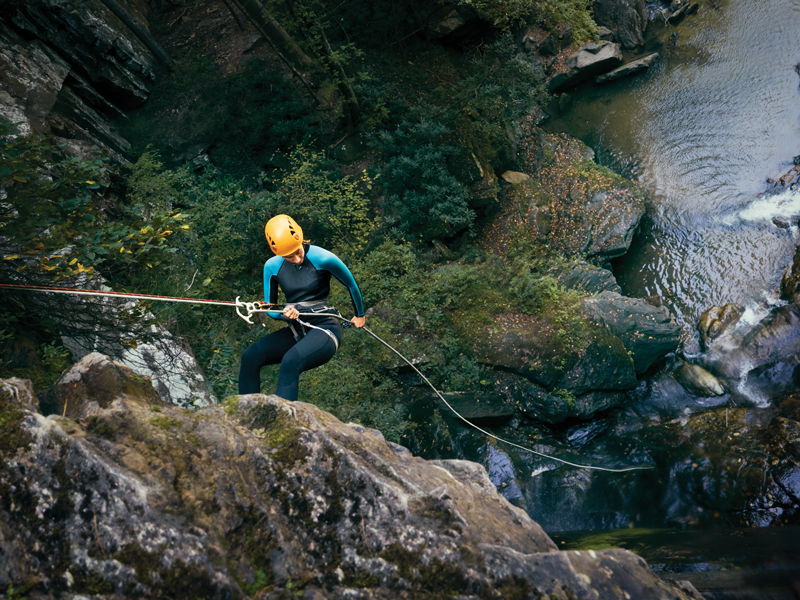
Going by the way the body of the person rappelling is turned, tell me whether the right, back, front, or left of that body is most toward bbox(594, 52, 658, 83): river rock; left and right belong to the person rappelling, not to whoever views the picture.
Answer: back

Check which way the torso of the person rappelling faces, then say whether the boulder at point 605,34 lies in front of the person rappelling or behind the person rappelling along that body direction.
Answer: behind

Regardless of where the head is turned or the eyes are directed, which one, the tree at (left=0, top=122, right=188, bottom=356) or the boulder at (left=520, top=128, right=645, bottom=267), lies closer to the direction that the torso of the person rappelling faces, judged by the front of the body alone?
the tree

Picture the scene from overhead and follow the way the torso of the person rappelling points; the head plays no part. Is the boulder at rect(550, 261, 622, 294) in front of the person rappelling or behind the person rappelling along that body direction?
behind

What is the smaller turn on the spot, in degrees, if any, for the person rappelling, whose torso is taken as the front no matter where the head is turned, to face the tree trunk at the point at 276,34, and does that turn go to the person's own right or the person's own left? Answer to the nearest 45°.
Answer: approximately 135° to the person's own right

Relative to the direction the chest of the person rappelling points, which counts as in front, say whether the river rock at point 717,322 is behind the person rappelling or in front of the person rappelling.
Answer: behind

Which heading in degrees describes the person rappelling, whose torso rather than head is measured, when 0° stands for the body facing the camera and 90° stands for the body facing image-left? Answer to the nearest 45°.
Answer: approximately 45°

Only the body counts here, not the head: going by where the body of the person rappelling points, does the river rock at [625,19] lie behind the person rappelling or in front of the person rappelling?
behind
